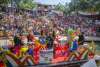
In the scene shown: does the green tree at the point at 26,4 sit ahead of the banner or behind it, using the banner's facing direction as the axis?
behind

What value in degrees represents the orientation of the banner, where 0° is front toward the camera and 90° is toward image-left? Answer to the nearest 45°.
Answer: approximately 0°

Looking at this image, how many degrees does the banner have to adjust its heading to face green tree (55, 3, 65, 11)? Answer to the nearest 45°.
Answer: approximately 180°

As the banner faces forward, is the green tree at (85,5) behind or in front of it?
behind
